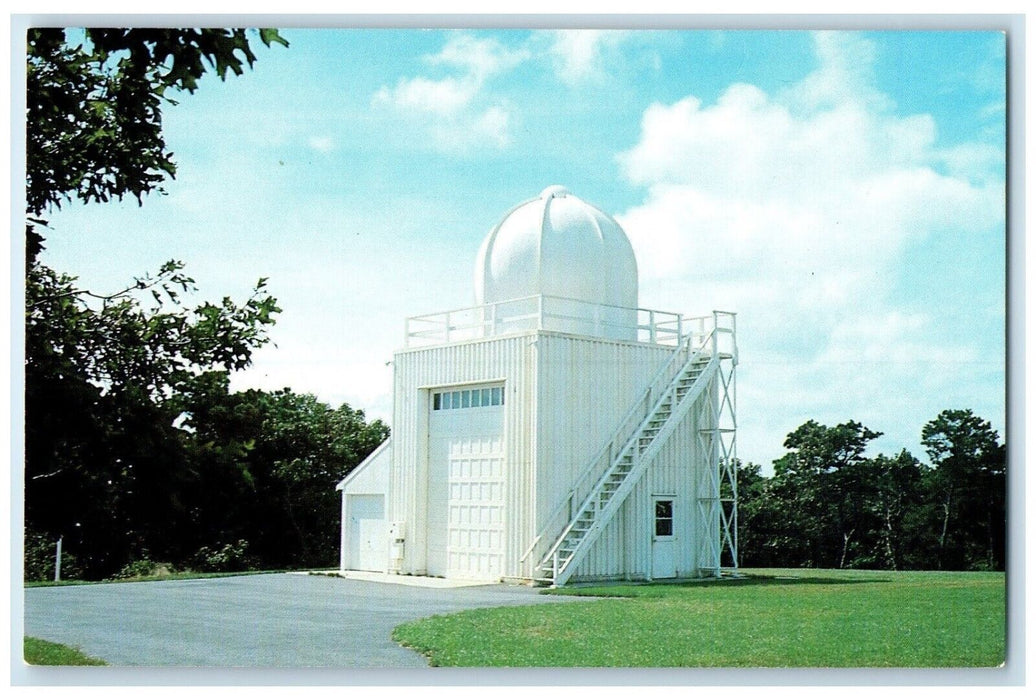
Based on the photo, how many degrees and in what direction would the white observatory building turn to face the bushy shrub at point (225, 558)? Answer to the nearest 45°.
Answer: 0° — it already faces it

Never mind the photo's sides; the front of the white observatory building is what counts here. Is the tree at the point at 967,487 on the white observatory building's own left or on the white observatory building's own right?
on the white observatory building's own left

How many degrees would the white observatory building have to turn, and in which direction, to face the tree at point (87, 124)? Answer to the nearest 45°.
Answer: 0° — it already faces it

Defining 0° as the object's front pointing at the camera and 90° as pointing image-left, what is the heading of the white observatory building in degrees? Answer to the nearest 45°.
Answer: approximately 45°
